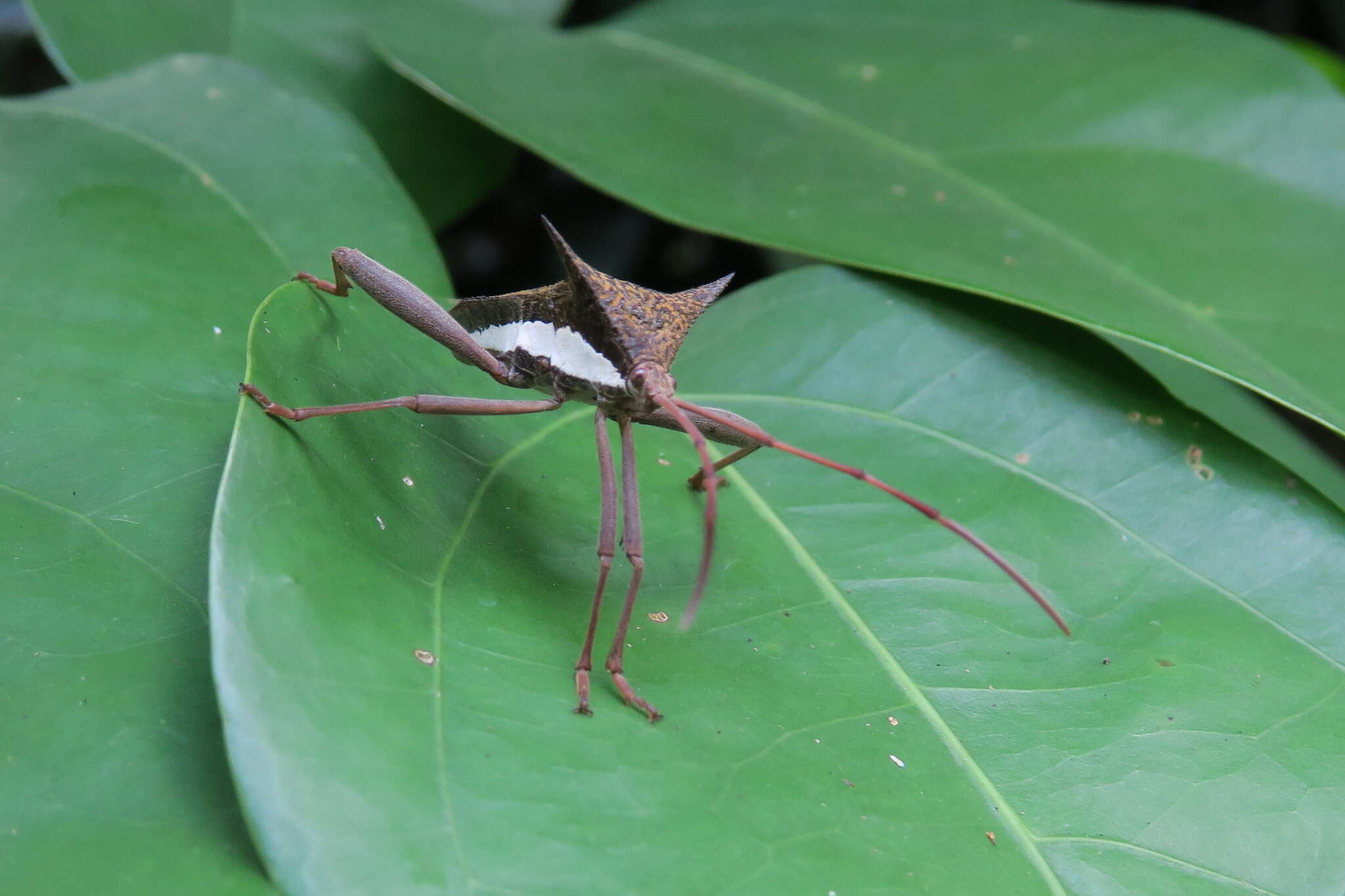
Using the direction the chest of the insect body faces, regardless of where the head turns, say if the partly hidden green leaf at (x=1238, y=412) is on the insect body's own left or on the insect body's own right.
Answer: on the insect body's own left

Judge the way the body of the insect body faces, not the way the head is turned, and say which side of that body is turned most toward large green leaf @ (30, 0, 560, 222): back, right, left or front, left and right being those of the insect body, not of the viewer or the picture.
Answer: back

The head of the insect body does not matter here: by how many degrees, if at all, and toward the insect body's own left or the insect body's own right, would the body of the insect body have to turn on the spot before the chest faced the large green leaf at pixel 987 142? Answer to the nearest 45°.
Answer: approximately 90° to the insect body's own left

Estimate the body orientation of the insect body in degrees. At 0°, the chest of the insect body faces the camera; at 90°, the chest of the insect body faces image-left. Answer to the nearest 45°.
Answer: approximately 315°

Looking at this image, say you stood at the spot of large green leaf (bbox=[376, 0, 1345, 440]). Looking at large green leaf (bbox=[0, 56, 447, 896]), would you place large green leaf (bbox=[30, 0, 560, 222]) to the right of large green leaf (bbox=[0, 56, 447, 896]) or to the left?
right
